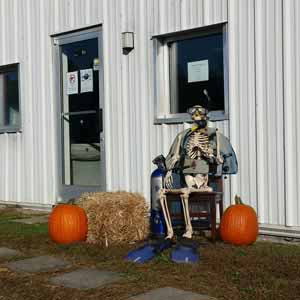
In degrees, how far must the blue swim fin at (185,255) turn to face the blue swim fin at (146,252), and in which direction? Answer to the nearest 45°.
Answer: approximately 90° to its right

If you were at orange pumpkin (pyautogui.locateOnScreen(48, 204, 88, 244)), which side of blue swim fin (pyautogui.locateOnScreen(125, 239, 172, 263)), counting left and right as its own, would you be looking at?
right

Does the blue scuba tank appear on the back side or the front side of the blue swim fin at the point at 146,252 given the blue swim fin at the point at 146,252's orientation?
on the back side

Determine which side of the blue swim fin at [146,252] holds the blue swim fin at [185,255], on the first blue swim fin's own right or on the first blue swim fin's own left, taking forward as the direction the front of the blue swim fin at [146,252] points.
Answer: on the first blue swim fin's own left

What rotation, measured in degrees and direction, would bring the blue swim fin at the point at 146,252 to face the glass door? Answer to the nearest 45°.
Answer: approximately 135° to its right

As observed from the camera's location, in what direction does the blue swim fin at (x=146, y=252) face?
facing the viewer and to the left of the viewer

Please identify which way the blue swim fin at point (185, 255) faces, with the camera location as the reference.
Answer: facing the viewer
